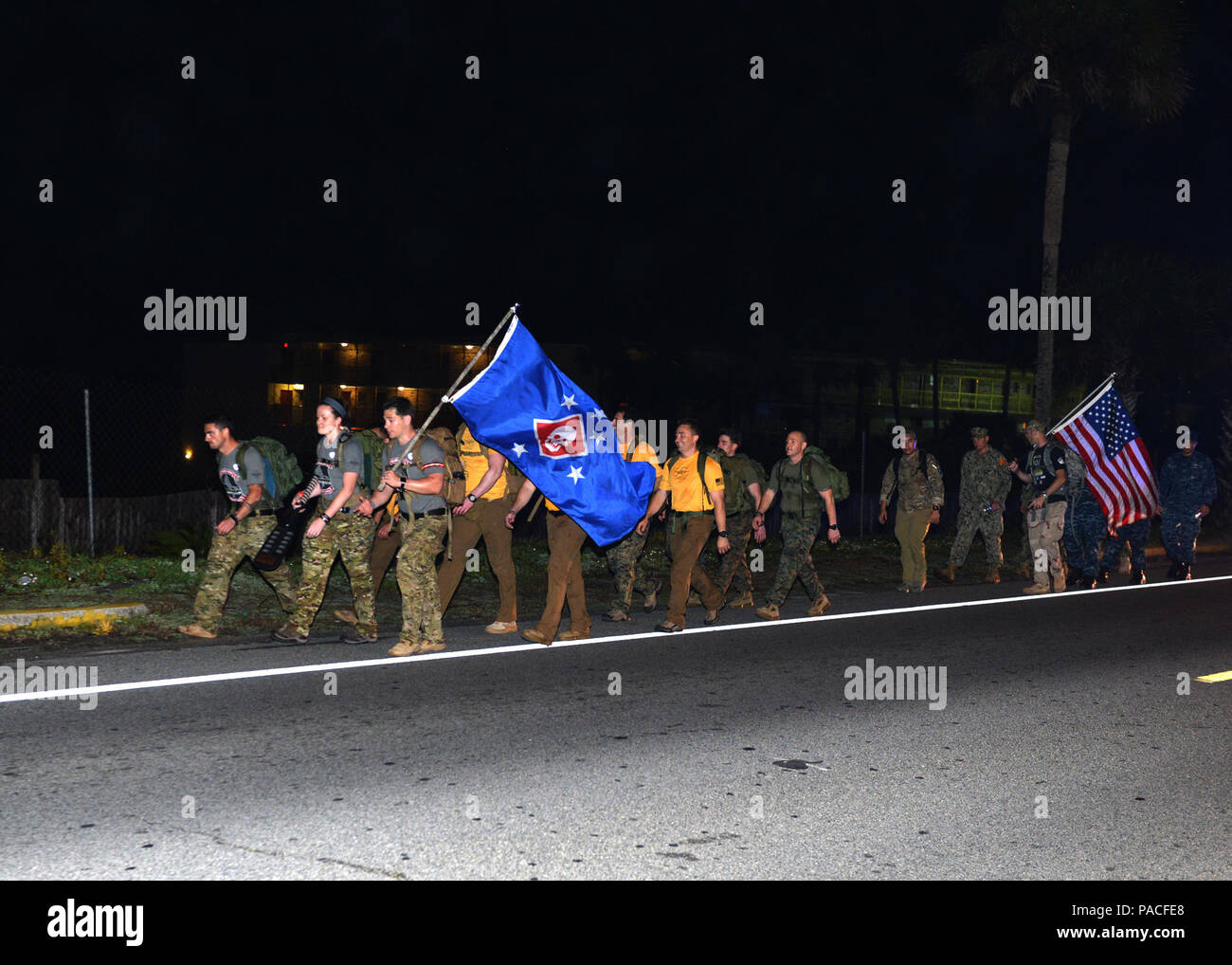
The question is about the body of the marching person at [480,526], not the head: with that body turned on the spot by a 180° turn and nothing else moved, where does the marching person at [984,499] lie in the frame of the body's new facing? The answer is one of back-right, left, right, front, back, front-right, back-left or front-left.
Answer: front

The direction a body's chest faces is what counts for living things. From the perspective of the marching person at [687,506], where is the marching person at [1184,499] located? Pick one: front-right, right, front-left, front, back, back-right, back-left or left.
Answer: back

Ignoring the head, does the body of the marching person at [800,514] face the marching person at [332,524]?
yes

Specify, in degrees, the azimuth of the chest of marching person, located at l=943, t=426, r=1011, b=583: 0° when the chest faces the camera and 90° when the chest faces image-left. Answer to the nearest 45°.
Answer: approximately 45°

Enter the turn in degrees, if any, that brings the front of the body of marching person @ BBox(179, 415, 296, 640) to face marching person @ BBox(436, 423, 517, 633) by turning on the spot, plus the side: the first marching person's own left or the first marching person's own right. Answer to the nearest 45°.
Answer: approximately 180°

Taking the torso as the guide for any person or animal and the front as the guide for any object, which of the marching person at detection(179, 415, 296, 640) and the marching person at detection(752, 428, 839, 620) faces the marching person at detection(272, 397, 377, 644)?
the marching person at detection(752, 428, 839, 620)

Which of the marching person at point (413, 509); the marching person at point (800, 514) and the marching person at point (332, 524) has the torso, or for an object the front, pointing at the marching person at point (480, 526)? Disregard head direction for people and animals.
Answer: the marching person at point (800, 514)

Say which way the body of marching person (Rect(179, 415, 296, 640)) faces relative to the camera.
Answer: to the viewer's left
